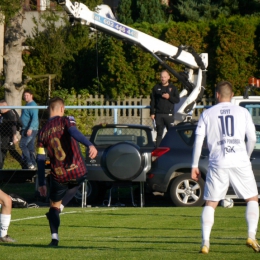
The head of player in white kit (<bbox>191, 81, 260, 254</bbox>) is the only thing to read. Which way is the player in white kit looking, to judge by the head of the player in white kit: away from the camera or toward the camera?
away from the camera

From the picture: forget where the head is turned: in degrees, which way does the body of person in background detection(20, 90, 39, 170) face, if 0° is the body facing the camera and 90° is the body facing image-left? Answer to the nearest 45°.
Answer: approximately 315°

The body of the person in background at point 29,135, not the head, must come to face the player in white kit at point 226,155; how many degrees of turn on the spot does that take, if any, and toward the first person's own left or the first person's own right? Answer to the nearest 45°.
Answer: approximately 45° to the first person's own right

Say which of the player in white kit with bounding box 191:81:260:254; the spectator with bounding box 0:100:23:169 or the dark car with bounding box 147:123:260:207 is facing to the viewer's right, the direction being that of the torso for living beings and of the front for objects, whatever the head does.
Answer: the dark car

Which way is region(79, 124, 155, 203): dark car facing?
away from the camera

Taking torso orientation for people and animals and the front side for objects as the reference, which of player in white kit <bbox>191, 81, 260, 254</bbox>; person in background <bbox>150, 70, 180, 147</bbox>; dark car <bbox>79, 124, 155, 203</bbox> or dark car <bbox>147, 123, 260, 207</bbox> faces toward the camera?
the person in background

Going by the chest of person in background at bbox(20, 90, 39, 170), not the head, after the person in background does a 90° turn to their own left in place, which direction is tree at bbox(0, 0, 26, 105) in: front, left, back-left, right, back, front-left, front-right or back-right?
front-left

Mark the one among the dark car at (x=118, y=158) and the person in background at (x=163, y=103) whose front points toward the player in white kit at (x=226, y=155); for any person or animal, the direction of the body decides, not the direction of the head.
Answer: the person in background

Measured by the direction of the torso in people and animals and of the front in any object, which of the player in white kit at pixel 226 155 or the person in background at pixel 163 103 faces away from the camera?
the player in white kit

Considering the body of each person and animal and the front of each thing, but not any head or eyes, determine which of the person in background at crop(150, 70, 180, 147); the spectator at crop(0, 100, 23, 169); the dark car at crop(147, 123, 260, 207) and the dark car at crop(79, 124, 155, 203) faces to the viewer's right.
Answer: the dark car at crop(147, 123, 260, 207)

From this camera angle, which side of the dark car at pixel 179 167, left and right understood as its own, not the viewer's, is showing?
right
